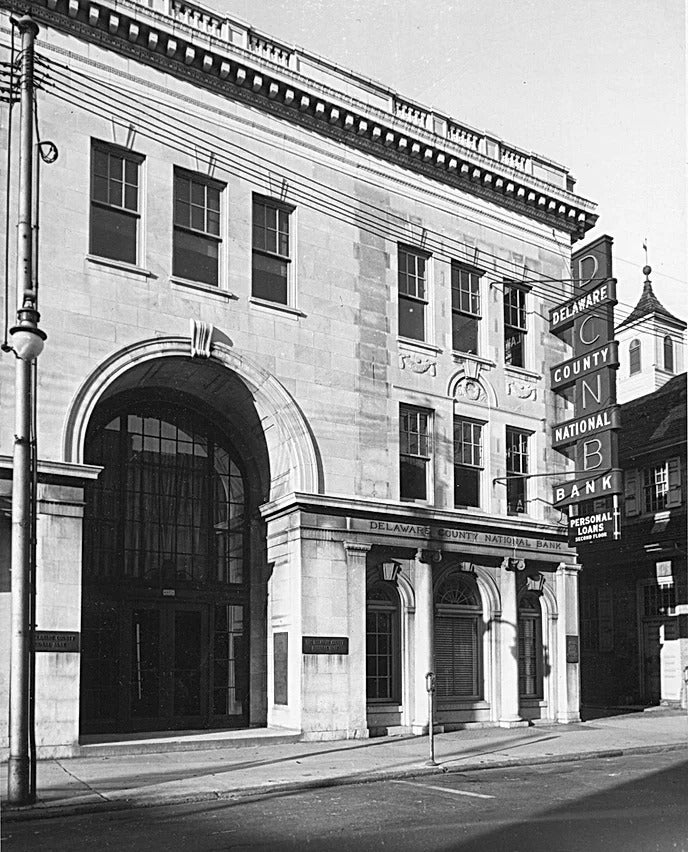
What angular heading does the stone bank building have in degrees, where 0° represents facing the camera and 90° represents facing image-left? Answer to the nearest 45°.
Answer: approximately 315°

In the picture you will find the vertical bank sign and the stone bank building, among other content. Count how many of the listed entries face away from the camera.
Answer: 0

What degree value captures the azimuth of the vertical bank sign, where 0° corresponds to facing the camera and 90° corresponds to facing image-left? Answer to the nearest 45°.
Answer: approximately 45°

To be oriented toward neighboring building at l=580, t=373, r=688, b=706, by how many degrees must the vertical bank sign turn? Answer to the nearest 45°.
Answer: approximately 135° to its right

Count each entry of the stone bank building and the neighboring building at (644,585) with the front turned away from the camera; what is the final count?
0

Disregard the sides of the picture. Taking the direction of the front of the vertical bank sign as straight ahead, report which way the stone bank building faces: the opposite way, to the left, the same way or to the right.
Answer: to the left

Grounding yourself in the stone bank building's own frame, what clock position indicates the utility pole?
The utility pole is roughly at 2 o'clock from the stone bank building.

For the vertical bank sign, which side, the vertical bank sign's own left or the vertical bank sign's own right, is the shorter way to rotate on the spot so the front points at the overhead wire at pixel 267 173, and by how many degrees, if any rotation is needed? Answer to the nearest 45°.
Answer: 0° — it already faces it

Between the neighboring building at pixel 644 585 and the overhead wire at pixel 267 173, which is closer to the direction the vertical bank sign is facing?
the overhead wire

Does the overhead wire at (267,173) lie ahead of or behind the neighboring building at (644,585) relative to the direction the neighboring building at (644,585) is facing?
ahead
